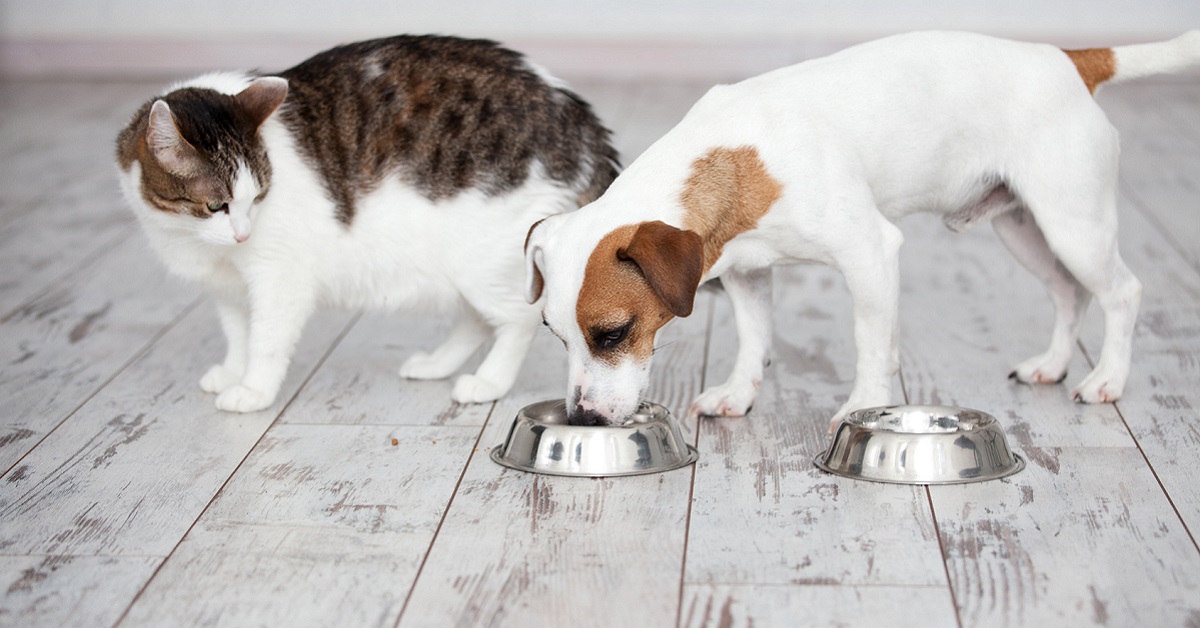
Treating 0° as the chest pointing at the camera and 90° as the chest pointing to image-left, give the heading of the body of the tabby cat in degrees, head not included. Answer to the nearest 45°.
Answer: approximately 90°

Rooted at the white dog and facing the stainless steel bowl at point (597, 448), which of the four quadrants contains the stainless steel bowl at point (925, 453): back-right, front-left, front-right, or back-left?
front-left

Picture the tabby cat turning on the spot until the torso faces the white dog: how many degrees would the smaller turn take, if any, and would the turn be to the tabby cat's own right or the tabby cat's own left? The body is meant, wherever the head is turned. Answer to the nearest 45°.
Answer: approximately 135° to the tabby cat's own left

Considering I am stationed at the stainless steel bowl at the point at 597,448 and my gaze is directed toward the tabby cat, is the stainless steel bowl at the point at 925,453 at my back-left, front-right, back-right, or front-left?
back-right

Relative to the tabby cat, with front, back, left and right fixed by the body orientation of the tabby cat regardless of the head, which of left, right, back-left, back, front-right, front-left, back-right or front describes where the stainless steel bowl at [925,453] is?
back-left

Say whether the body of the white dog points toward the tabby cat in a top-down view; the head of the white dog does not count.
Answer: yes

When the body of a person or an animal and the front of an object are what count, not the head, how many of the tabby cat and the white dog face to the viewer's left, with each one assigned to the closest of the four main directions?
2

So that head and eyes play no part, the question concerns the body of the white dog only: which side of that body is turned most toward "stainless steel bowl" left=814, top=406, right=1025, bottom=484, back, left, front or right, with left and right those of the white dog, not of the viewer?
left

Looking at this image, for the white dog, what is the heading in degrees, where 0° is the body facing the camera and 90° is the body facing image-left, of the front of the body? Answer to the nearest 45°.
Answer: approximately 90°
